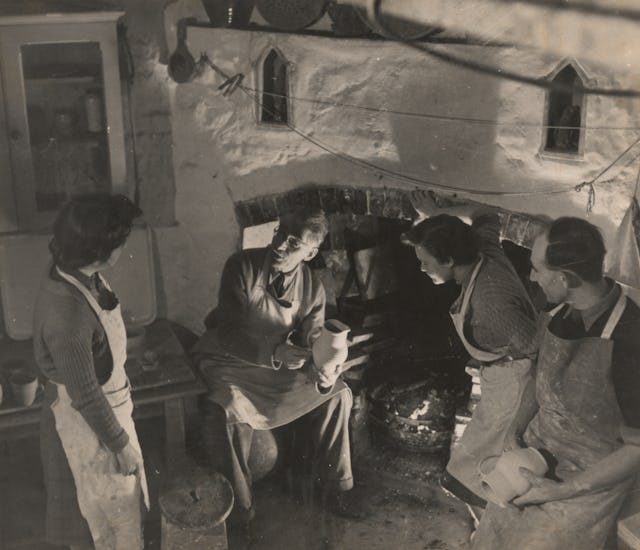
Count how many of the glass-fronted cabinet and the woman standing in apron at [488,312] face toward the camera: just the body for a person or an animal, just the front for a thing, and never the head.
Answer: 1

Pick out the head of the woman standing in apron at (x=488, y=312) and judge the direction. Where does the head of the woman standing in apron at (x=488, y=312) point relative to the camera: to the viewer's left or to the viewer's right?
to the viewer's left

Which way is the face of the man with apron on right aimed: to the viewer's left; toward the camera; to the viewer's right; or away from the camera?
to the viewer's left

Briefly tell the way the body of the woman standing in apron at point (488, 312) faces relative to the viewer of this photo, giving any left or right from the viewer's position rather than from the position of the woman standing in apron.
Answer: facing to the left of the viewer

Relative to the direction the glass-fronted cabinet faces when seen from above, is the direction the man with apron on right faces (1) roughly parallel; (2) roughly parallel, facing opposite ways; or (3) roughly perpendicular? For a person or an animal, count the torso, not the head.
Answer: roughly perpendicular

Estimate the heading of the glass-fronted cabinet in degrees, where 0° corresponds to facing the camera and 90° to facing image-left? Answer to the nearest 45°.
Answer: approximately 0°
